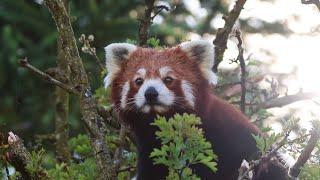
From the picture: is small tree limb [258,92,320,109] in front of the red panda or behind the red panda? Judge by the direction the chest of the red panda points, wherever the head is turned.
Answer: behind

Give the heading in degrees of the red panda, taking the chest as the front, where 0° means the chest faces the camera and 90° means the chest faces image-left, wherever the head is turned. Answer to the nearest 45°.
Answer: approximately 45°

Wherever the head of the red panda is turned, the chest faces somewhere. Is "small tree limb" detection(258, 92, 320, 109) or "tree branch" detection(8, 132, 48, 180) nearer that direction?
the tree branch

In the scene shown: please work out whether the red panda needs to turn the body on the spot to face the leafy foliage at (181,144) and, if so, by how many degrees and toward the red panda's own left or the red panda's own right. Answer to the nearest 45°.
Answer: approximately 45° to the red panda's own left

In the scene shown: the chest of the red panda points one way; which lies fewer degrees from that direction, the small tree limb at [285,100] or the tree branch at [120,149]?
the tree branch

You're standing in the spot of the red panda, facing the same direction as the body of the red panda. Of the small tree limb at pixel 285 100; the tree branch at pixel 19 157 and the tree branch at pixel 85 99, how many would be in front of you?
2

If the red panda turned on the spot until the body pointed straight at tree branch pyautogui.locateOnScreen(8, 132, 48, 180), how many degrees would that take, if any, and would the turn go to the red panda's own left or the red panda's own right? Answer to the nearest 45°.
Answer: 0° — it already faces it

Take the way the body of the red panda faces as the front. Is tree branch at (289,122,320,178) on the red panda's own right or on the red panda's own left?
on the red panda's own left

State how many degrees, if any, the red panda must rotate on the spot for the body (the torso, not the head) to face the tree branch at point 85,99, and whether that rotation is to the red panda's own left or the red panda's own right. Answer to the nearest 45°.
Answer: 0° — it already faces it
